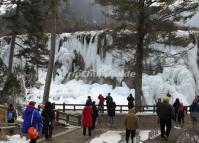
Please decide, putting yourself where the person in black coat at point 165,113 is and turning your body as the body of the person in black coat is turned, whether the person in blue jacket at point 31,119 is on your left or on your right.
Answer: on your left

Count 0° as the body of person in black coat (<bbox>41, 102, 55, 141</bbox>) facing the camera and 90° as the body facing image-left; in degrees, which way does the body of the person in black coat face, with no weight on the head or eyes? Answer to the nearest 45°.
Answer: approximately 180°

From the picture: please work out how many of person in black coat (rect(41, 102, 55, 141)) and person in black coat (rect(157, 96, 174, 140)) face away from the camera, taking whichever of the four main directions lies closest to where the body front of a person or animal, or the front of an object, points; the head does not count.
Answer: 2

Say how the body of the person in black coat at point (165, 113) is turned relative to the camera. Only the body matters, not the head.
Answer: away from the camera

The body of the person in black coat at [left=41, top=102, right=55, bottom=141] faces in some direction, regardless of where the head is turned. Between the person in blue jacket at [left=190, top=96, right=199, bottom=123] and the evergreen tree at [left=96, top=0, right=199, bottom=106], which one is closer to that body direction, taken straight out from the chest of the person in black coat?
the evergreen tree

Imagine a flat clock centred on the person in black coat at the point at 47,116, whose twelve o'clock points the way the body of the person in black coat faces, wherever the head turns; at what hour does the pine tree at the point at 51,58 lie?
The pine tree is roughly at 12 o'clock from the person in black coat.

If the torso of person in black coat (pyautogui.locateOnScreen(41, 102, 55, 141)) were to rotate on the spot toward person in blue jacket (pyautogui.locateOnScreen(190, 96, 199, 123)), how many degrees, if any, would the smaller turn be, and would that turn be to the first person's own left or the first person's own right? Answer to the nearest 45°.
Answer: approximately 90° to the first person's own right

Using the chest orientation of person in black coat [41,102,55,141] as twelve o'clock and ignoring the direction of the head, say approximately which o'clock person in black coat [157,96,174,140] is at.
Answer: person in black coat [157,96,174,140] is roughly at 4 o'clock from person in black coat [41,102,55,141].

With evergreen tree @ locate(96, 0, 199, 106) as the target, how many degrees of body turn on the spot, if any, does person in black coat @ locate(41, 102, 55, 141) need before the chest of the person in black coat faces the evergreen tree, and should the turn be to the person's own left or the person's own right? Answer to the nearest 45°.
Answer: approximately 45° to the person's own right
